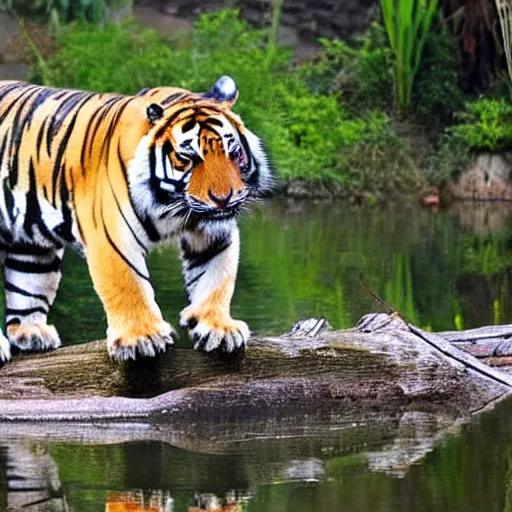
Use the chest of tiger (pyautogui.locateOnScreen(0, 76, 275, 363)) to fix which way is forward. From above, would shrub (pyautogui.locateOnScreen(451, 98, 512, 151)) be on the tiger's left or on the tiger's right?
on the tiger's left

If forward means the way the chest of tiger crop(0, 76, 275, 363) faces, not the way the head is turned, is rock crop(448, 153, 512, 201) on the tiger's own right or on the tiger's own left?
on the tiger's own left

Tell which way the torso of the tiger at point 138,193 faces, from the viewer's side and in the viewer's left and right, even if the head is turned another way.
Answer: facing the viewer and to the right of the viewer

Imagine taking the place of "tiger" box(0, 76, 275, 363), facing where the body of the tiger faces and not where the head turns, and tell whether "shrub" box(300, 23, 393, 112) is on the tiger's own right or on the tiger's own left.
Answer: on the tiger's own left

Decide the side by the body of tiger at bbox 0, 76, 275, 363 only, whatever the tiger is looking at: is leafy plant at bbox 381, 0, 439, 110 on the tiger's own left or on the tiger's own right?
on the tiger's own left

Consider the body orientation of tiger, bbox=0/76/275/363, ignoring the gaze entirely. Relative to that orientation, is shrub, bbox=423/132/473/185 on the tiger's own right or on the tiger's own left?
on the tiger's own left
